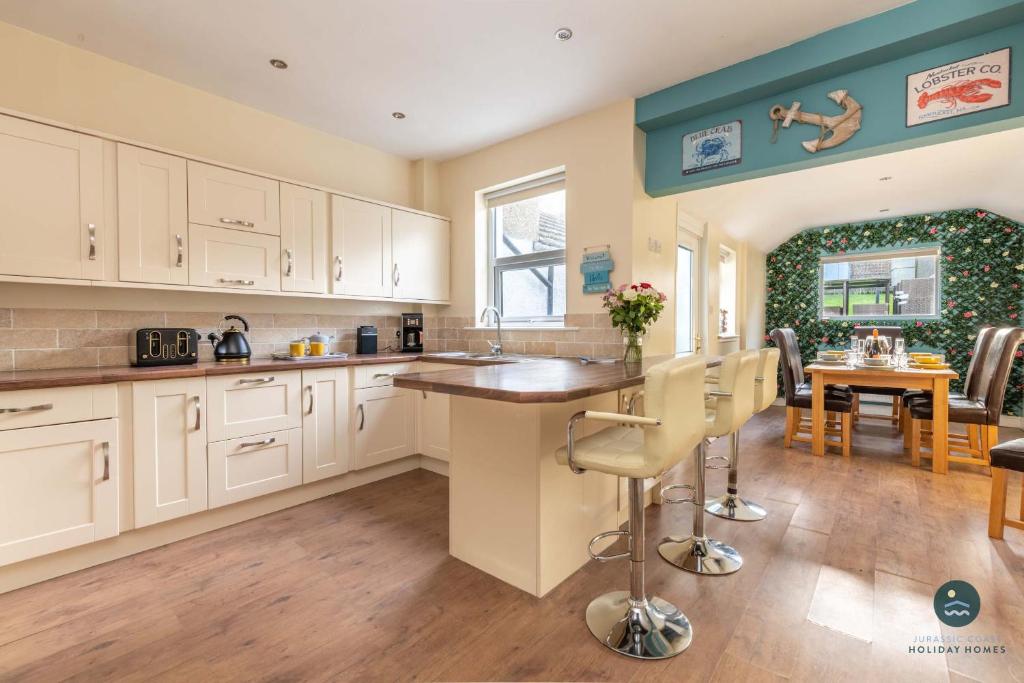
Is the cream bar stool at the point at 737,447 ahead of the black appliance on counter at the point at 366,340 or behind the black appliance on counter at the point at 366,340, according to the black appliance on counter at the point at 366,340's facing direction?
ahead

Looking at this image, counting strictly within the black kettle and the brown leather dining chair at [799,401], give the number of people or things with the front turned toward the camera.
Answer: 0

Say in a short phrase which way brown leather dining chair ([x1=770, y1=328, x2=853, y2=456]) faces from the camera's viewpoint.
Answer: facing to the right of the viewer

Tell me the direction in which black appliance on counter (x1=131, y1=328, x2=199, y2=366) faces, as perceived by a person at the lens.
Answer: facing the viewer

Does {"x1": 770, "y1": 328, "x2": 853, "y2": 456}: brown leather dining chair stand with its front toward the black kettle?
no

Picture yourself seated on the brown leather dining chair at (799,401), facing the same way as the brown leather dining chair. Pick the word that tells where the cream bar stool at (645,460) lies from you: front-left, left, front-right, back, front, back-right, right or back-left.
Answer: right

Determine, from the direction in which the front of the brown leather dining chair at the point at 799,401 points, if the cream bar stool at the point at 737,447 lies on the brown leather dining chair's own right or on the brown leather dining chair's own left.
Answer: on the brown leather dining chair's own right

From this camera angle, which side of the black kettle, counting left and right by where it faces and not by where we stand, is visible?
left

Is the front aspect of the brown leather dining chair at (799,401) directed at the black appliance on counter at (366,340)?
no

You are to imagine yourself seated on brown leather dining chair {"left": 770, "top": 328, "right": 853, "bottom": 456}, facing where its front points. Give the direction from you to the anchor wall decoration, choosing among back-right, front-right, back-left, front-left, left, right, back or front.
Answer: right

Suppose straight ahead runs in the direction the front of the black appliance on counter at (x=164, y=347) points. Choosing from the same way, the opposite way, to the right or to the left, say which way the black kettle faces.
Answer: to the right

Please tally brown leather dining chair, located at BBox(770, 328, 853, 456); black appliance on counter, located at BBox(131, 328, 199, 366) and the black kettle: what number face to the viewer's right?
1
